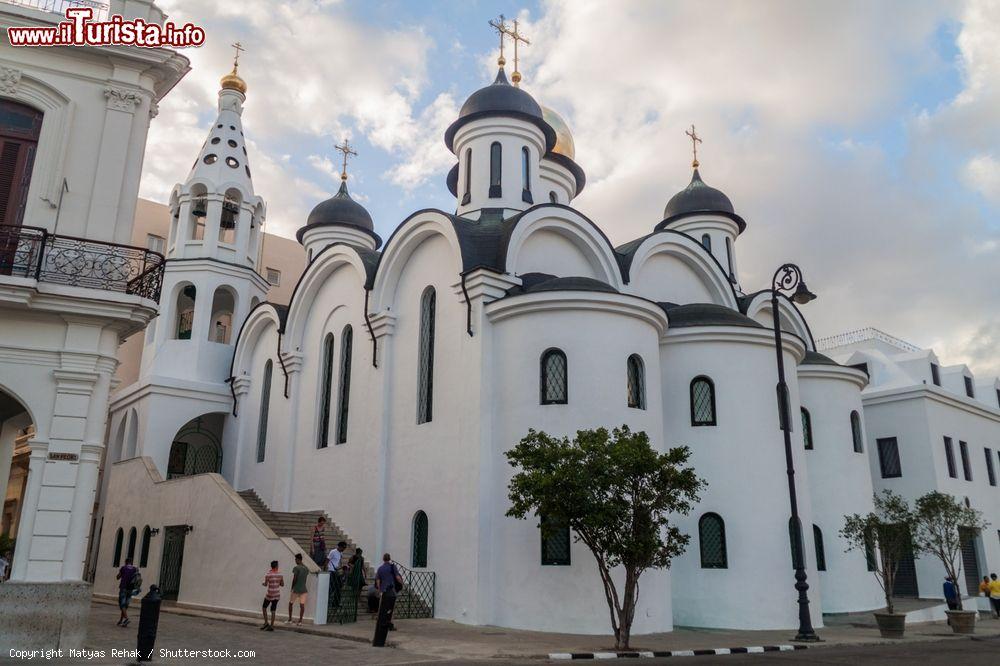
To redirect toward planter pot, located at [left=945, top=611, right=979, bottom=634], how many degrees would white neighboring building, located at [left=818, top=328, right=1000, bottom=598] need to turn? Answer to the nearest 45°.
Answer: approximately 45° to its right

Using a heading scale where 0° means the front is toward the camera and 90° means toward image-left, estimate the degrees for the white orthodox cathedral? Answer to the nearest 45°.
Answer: approximately 135°

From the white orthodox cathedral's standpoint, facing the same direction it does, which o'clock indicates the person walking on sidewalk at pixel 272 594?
The person walking on sidewalk is roughly at 9 o'clock from the white orthodox cathedral.

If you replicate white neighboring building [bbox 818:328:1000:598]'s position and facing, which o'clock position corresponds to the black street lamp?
The black street lamp is roughly at 2 o'clock from the white neighboring building.

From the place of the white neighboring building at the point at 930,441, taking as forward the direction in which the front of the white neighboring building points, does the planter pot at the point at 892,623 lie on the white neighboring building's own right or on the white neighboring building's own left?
on the white neighboring building's own right

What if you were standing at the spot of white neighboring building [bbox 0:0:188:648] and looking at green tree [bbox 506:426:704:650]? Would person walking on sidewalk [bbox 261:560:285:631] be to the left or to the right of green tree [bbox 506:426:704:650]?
left
